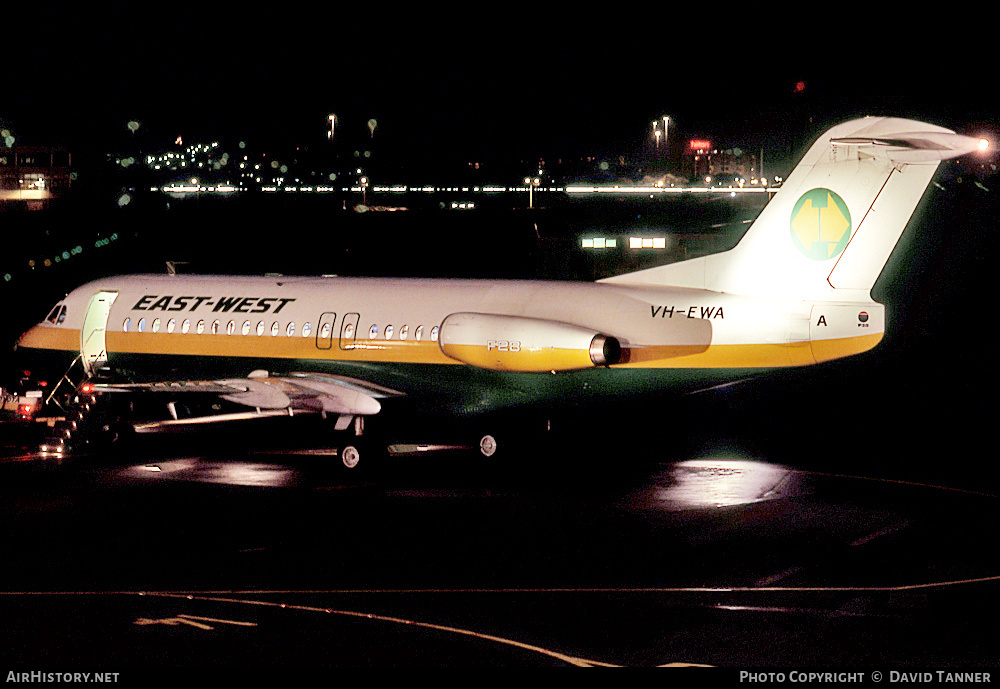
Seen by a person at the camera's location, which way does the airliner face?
facing away from the viewer and to the left of the viewer
